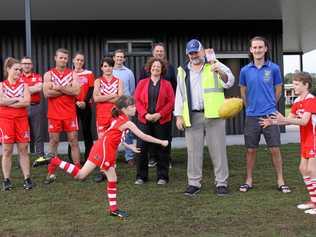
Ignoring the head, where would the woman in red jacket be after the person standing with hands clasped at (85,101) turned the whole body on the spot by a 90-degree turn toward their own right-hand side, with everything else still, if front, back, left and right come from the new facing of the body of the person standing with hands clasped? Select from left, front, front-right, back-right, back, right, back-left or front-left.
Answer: back-left

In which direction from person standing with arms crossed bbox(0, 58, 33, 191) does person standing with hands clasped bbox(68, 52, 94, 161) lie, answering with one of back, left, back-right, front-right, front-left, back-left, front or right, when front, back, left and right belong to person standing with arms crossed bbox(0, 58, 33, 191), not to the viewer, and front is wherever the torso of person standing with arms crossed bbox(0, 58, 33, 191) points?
back-left

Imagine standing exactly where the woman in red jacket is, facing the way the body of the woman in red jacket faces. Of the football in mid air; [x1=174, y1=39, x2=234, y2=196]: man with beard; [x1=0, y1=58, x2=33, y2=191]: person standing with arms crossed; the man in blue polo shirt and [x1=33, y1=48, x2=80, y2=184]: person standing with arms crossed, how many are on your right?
2

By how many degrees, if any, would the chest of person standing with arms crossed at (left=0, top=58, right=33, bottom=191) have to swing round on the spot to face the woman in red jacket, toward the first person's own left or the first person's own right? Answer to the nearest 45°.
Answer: approximately 90° to the first person's own left

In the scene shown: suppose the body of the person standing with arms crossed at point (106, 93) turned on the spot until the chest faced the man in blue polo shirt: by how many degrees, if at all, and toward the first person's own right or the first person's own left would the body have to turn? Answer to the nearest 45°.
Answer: approximately 45° to the first person's own left

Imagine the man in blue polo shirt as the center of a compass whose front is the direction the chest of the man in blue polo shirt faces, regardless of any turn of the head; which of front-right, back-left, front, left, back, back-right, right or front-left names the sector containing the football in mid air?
front-right

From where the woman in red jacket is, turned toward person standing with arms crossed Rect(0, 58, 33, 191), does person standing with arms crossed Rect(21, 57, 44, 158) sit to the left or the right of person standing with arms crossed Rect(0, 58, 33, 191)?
right

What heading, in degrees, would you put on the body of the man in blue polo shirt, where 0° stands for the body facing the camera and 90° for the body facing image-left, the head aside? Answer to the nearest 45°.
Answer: approximately 0°

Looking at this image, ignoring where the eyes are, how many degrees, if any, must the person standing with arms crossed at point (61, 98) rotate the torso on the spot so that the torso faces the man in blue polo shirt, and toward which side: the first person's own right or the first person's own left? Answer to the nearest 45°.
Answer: approximately 45° to the first person's own left

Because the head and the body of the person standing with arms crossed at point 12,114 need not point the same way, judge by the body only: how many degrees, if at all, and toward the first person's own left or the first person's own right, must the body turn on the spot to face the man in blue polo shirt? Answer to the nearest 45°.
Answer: approximately 90° to the first person's own left

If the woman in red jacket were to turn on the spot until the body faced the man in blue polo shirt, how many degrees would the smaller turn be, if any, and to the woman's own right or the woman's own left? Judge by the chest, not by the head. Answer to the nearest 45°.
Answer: approximately 45° to the woman's own left

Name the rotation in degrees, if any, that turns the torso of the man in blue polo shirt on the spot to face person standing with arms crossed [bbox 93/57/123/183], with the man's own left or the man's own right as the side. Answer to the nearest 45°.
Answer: approximately 90° to the man's own right
